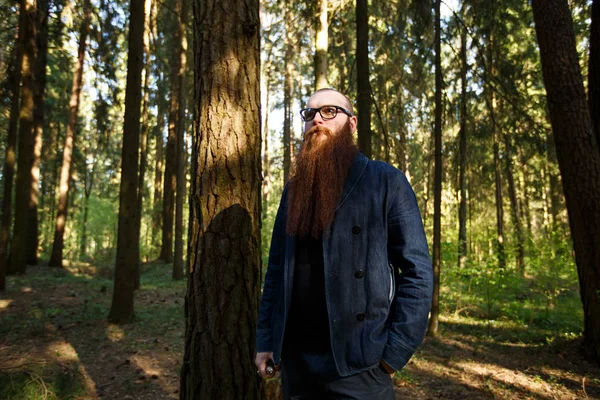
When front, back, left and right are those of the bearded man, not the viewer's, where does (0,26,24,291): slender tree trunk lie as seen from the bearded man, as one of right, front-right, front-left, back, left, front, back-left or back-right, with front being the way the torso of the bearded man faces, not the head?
right

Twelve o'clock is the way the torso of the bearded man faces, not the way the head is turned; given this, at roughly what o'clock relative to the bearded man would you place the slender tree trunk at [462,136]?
The slender tree trunk is roughly at 5 o'clock from the bearded man.

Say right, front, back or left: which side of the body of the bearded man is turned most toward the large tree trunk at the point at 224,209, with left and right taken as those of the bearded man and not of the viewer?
right

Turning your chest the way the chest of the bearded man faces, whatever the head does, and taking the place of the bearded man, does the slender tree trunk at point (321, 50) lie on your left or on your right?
on your right

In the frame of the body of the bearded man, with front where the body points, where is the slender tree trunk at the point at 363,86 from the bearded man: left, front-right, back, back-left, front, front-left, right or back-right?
back-right

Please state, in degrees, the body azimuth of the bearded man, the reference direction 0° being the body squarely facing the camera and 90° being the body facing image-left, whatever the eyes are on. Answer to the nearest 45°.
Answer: approximately 45°

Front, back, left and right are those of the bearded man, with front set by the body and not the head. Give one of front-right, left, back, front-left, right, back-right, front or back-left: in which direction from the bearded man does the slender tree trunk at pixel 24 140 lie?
right

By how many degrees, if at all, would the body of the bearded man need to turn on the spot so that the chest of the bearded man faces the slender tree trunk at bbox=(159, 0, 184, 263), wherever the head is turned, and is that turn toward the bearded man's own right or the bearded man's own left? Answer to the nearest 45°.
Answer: approximately 90° to the bearded man's own right
